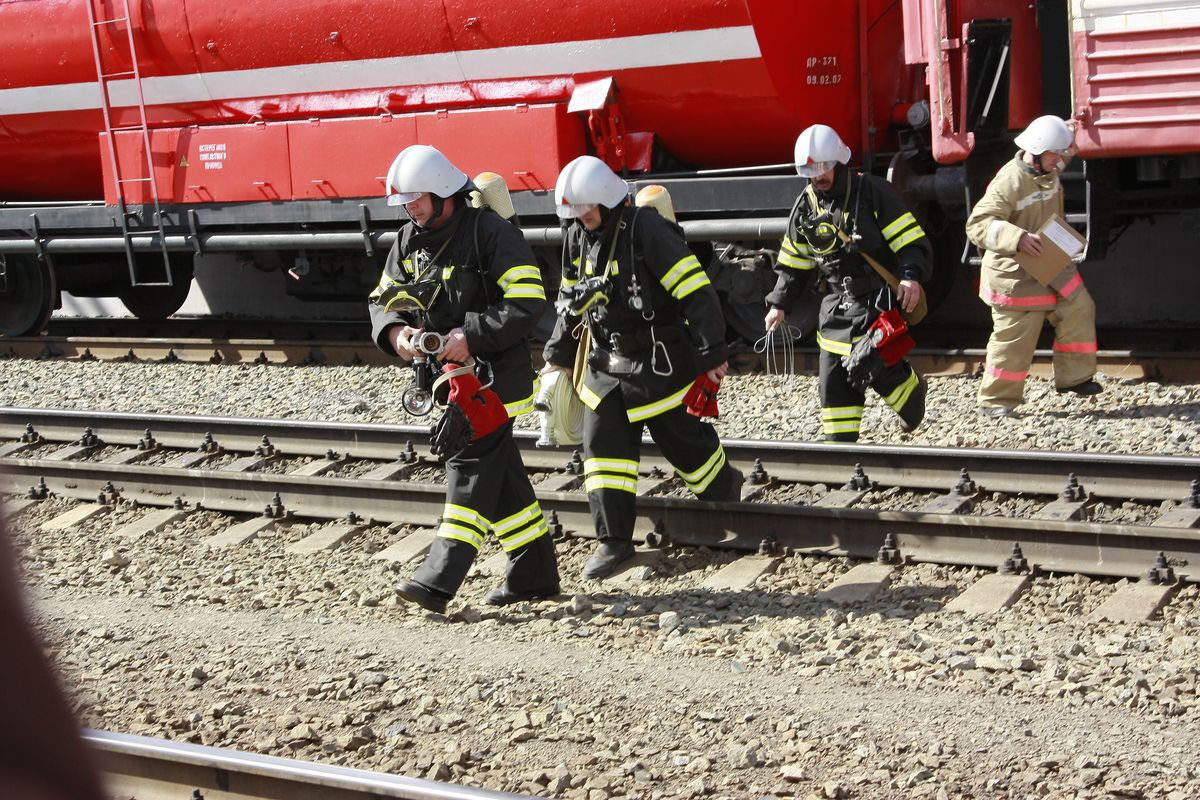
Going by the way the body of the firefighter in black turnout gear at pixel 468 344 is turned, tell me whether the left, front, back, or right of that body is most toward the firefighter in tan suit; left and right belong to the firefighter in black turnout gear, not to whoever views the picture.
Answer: back

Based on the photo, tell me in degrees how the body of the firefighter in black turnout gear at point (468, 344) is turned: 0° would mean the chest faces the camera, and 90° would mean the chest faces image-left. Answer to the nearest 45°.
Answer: approximately 45°

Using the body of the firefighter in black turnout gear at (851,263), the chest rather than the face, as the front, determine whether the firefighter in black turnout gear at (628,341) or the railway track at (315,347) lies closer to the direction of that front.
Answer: the firefighter in black turnout gear

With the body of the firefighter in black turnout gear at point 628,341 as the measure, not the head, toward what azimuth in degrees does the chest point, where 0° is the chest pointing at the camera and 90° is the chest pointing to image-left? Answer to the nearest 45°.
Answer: approximately 45°

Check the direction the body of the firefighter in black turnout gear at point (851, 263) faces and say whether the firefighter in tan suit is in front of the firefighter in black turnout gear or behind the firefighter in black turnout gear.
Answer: behind

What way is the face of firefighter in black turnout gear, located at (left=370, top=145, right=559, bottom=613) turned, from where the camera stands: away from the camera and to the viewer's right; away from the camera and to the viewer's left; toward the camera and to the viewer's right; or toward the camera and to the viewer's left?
toward the camera and to the viewer's left

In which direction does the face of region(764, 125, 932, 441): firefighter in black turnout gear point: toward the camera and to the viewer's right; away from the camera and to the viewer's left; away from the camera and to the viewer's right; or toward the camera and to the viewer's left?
toward the camera and to the viewer's left

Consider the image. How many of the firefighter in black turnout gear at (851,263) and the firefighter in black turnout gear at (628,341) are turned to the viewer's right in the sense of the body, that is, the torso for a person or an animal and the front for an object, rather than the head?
0

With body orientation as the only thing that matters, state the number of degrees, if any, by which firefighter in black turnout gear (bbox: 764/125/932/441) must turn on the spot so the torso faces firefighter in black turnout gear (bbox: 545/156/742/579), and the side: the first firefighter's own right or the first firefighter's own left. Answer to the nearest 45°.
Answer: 0° — they already face them

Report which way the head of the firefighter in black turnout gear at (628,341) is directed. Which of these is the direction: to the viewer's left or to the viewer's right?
to the viewer's left
